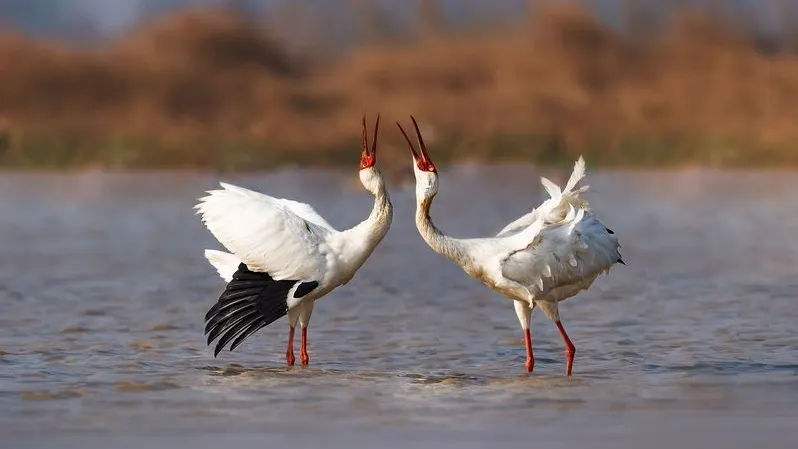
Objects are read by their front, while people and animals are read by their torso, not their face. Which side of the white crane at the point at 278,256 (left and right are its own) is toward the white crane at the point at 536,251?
front

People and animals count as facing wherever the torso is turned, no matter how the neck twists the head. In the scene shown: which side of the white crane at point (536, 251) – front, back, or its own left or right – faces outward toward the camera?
left

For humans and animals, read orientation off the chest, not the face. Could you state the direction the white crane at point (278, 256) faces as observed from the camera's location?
facing to the right of the viewer

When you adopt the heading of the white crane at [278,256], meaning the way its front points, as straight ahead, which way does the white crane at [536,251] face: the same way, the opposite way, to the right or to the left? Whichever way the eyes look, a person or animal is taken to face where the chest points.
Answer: the opposite way

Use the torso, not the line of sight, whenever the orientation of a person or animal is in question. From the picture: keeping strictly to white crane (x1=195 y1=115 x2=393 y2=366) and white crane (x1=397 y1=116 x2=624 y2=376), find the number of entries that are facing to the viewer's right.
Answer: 1
